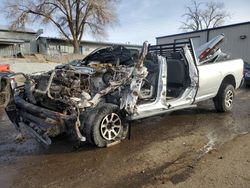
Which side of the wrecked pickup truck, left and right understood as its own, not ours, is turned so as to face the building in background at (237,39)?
back

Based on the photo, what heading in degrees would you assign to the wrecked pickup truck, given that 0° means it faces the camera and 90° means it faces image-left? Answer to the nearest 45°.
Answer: approximately 45°

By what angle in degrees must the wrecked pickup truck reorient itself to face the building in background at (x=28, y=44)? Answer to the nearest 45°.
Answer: approximately 135° to its right
